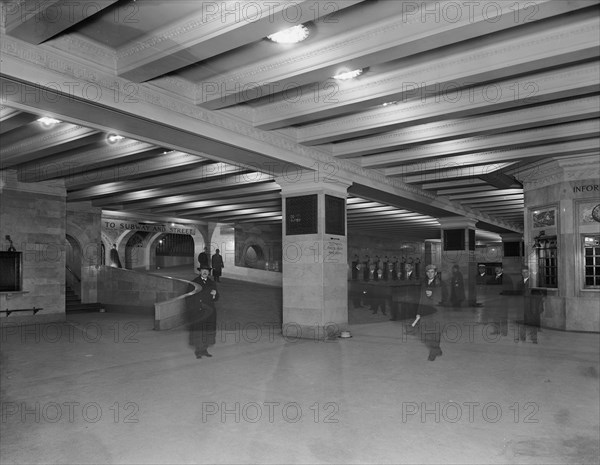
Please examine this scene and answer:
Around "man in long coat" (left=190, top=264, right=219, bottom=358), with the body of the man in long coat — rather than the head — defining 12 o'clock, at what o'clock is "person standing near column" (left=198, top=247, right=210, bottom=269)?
The person standing near column is roughly at 6 o'clock from the man in long coat.

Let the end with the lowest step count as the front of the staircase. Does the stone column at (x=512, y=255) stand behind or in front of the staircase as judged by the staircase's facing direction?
in front

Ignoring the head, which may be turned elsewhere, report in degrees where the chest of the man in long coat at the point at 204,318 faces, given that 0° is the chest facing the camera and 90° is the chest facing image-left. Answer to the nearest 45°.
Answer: approximately 0°

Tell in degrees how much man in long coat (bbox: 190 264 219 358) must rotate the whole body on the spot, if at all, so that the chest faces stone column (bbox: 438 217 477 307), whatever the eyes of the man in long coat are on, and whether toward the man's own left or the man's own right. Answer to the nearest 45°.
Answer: approximately 135° to the man's own left

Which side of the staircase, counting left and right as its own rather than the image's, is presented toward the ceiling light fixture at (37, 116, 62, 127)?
right

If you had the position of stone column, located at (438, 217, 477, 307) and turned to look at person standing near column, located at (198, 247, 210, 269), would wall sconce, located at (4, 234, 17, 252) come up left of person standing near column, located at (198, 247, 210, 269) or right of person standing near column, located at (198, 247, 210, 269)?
left

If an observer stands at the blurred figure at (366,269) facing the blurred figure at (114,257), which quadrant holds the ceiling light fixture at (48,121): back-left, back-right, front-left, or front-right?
front-left

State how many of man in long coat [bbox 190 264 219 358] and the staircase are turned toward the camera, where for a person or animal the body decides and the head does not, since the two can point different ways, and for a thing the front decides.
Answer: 1

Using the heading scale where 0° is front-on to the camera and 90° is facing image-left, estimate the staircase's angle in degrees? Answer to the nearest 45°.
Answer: approximately 270°

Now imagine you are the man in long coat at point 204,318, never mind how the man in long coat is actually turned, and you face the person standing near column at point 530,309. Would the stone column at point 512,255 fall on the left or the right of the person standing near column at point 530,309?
left

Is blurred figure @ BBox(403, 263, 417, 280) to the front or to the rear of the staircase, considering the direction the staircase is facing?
to the front

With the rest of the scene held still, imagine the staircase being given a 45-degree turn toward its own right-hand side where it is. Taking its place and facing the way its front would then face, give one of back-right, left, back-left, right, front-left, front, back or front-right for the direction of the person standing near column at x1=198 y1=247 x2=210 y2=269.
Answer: left

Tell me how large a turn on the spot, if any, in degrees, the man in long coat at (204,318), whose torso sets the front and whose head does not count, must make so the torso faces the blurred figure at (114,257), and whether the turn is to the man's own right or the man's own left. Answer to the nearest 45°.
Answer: approximately 180°

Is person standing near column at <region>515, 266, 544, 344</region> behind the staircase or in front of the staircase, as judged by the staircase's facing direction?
in front
